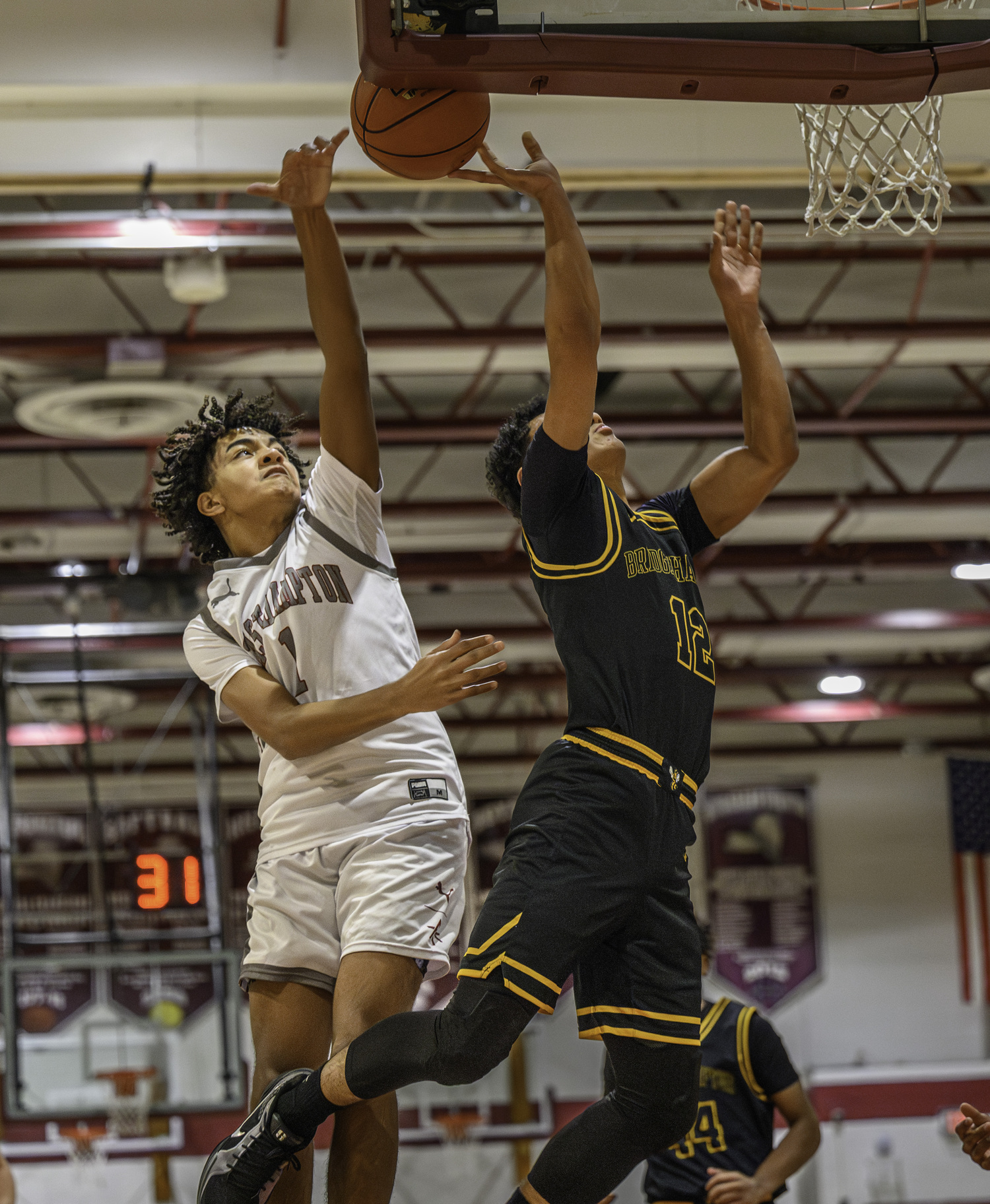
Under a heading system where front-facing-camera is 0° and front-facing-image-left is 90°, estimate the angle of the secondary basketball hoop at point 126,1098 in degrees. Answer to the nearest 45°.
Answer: approximately 0°

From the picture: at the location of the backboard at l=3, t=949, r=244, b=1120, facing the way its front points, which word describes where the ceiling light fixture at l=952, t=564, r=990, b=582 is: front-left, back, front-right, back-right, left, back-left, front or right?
front-left

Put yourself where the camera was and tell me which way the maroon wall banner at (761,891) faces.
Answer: facing the viewer

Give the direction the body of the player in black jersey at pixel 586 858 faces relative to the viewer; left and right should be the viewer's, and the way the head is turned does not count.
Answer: facing the viewer and to the right of the viewer

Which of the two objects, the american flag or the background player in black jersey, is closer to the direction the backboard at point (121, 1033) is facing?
the background player in black jersey

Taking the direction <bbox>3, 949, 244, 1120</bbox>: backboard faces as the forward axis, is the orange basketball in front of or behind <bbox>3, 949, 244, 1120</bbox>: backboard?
in front

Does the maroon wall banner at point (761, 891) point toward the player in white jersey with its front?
yes

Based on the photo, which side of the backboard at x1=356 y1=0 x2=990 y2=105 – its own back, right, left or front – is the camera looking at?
back

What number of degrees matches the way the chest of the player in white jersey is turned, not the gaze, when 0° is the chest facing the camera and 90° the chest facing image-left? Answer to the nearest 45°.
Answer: approximately 0°

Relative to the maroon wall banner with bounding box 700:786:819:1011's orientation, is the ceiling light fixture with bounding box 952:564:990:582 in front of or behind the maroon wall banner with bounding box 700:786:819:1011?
in front

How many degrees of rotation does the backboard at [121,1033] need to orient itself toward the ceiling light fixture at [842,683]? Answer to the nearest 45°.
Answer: approximately 45° to its left

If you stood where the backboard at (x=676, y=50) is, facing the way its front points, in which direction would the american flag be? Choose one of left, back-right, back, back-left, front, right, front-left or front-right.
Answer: front

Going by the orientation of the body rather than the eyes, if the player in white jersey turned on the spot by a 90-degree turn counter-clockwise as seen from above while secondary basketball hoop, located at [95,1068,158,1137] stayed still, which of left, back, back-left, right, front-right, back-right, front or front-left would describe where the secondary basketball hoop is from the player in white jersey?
left
